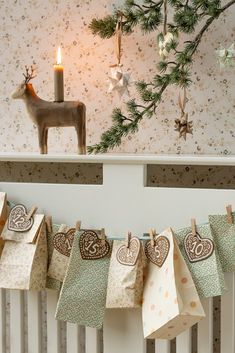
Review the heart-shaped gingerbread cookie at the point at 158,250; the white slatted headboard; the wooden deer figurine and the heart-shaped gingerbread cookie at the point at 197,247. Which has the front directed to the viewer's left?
the wooden deer figurine

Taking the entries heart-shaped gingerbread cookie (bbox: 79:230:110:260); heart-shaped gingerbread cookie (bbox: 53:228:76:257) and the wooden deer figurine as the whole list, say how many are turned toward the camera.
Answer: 2

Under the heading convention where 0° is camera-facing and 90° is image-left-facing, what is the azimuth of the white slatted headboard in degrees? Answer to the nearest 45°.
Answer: approximately 0°

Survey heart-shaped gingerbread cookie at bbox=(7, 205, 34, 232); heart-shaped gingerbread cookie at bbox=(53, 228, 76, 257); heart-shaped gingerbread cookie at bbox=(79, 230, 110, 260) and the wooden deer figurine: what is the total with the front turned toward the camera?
3

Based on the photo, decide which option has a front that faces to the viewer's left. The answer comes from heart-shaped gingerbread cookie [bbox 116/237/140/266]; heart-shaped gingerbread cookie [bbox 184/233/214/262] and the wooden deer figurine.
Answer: the wooden deer figurine

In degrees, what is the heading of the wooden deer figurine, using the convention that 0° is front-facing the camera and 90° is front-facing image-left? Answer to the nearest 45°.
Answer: approximately 90°
